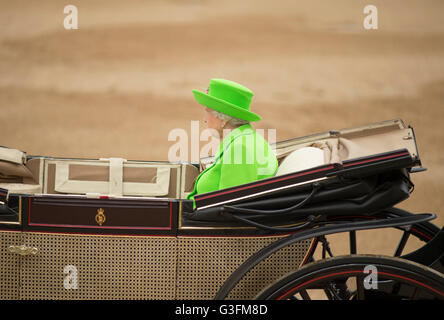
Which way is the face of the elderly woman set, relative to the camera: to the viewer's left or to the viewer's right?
to the viewer's left

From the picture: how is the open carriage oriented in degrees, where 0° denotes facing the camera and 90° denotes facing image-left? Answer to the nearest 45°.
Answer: approximately 90°

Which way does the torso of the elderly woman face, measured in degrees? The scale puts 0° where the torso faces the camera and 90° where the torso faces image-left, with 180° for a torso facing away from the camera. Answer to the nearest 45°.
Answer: approximately 90°
